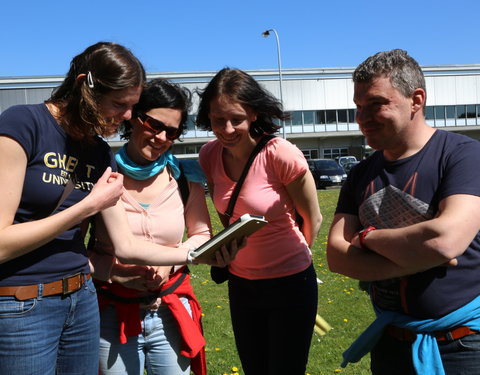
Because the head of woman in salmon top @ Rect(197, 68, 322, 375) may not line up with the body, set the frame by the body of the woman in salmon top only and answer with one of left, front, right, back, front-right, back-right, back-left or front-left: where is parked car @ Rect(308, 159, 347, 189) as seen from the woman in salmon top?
back-right

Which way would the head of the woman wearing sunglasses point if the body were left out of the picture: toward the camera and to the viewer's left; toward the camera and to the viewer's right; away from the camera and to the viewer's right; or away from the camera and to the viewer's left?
toward the camera and to the viewer's right

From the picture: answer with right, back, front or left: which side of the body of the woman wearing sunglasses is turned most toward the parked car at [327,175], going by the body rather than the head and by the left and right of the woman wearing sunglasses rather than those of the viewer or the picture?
back

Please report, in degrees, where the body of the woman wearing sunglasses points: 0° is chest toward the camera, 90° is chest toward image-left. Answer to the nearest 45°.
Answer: approximately 0°

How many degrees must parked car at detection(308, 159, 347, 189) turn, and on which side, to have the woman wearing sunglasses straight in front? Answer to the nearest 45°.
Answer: approximately 45° to its right
